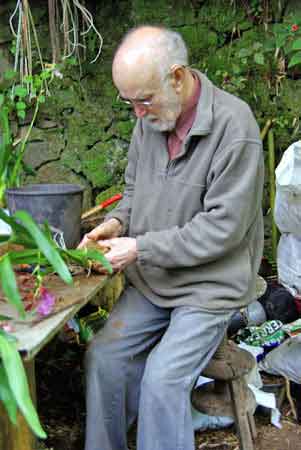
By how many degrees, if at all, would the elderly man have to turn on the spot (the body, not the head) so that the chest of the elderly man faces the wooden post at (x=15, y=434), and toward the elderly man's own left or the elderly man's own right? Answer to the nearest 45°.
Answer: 0° — they already face it

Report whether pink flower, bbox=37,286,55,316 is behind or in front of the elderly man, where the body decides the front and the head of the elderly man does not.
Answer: in front

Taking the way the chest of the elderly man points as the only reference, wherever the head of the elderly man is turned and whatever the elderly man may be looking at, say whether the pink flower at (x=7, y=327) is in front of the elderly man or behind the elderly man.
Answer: in front

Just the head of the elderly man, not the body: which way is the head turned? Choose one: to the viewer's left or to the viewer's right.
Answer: to the viewer's left

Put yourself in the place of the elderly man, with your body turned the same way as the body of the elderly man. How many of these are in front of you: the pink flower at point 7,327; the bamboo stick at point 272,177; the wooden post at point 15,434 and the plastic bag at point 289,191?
2

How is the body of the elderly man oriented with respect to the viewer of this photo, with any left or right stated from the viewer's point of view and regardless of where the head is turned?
facing the viewer and to the left of the viewer

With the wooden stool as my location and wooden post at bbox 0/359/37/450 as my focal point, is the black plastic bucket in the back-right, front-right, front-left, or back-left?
front-right

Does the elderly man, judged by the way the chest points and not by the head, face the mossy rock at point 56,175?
no

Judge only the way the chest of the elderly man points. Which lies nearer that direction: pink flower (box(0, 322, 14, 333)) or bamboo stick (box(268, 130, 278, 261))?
the pink flower

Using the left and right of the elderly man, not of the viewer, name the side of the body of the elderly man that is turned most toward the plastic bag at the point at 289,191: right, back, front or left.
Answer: back

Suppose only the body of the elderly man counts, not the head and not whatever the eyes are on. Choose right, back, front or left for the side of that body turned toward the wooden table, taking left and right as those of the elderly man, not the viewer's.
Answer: front

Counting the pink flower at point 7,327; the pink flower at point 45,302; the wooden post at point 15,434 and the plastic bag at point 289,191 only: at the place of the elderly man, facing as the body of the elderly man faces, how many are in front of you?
3
